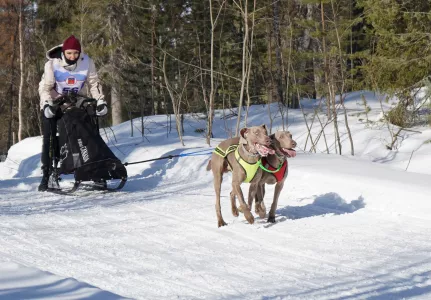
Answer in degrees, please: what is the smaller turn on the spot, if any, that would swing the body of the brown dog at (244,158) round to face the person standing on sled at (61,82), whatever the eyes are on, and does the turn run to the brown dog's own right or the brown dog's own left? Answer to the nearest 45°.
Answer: approximately 180°

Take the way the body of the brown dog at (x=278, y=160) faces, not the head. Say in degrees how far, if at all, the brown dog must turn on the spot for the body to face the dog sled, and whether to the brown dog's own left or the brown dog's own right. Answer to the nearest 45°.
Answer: approximately 180°

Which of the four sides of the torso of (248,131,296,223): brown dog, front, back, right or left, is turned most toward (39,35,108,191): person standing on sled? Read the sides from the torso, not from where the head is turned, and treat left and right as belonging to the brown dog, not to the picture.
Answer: back

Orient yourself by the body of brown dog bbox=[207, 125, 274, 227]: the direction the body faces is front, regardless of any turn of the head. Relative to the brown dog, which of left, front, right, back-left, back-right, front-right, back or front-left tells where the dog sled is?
back

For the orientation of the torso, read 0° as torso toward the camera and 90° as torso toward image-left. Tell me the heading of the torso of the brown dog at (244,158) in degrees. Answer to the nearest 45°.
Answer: approximately 315°

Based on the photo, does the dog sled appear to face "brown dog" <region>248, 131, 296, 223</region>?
yes
